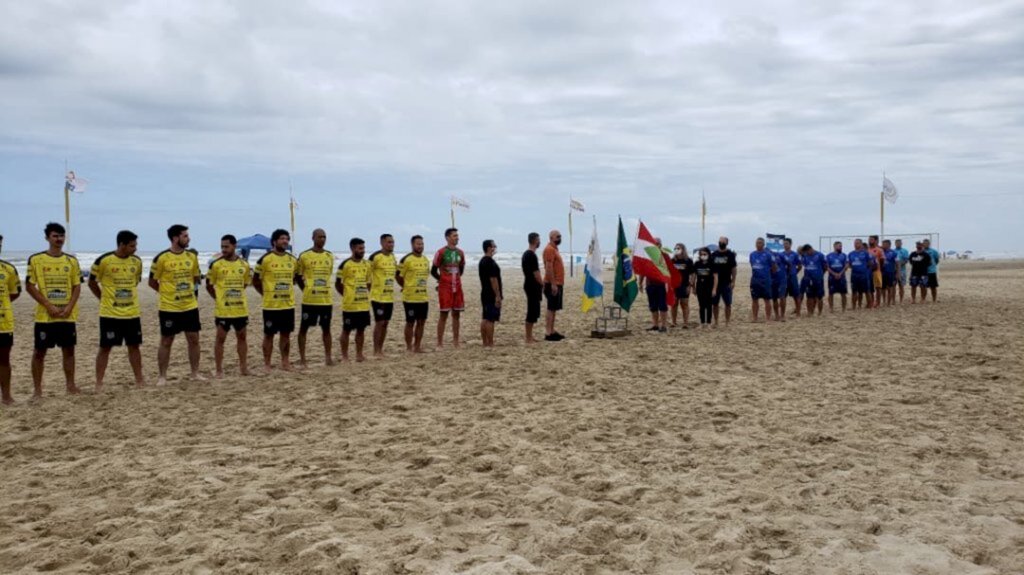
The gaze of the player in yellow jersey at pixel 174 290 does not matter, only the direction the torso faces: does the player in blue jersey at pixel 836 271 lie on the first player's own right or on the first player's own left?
on the first player's own left

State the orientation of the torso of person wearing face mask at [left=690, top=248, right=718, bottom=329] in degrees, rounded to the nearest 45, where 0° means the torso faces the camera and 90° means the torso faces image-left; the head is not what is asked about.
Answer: approximately 0°

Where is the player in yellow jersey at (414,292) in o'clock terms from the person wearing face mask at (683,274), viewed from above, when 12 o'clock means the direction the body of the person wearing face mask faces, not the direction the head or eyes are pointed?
The player in yellow jersey is roughly at 12 o'clock from the person wearing face mask.

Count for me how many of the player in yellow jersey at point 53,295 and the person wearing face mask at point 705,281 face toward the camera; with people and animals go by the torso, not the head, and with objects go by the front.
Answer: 2

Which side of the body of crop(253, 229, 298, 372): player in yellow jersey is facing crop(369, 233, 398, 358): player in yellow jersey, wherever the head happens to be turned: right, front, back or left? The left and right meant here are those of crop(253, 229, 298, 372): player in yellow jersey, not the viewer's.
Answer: left

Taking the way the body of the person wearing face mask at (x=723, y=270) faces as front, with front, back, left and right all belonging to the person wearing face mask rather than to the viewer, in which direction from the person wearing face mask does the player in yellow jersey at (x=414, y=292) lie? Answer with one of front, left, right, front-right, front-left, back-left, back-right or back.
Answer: front-right

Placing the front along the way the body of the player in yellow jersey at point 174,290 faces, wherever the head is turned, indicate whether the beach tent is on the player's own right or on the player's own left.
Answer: on the player's own left
